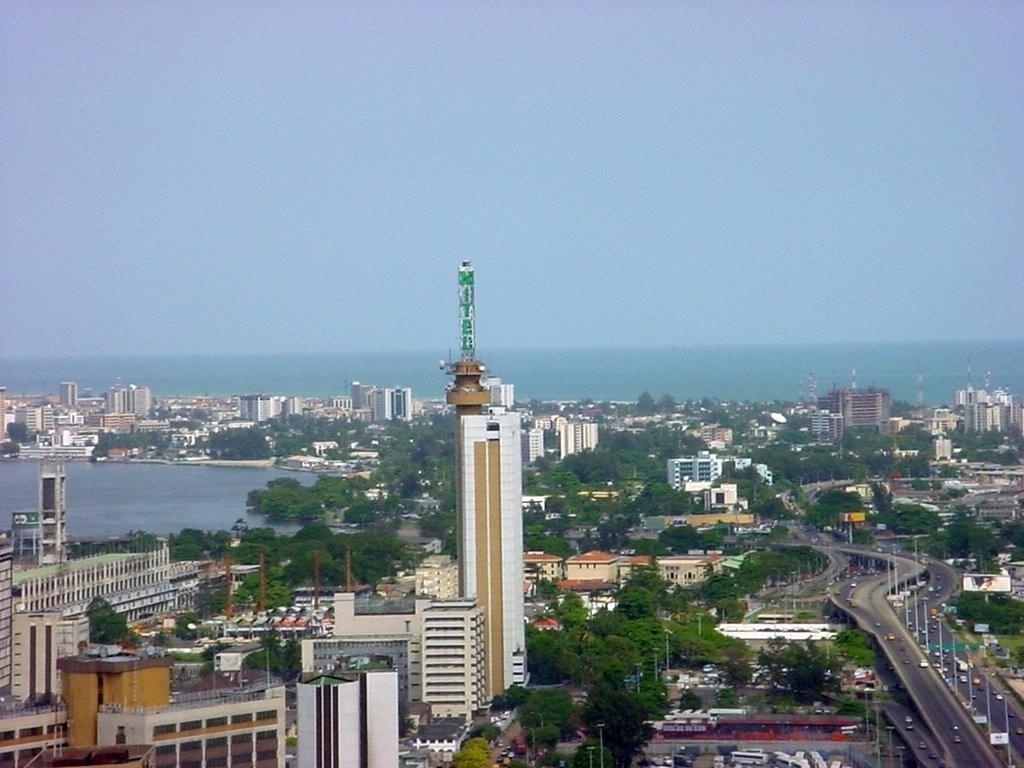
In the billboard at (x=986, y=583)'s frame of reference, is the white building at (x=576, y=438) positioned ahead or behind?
behind

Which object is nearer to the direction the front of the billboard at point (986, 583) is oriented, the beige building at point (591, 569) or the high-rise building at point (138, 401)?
the beige building

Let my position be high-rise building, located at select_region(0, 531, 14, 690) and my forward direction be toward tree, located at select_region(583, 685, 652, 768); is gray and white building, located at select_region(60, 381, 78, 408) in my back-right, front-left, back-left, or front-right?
back-left

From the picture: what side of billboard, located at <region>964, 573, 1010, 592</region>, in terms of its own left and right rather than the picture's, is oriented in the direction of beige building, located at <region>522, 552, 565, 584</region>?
right

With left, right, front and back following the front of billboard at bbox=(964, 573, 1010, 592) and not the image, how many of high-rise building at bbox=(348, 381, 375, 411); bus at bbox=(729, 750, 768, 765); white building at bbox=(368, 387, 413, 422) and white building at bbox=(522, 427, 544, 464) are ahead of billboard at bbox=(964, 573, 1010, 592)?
1

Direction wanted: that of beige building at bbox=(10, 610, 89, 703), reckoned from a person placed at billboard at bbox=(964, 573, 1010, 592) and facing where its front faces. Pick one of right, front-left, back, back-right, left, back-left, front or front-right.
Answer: front-right

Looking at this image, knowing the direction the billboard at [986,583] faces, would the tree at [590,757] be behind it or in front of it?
in front

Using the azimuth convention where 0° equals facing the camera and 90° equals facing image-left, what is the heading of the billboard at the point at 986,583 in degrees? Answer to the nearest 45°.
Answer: approximately 0°

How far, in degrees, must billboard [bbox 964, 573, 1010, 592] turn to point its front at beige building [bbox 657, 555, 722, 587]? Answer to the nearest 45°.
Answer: approximately 90° to its right

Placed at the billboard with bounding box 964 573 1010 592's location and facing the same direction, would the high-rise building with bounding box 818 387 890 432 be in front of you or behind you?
behind

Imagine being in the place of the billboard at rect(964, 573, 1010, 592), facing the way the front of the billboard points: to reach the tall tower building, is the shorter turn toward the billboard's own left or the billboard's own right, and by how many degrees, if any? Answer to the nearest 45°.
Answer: approximately 45° to the billboard's own right

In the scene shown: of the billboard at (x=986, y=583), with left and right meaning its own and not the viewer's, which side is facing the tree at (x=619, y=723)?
front

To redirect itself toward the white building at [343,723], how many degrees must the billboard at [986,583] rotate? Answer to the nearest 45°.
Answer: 0° — it already faces it

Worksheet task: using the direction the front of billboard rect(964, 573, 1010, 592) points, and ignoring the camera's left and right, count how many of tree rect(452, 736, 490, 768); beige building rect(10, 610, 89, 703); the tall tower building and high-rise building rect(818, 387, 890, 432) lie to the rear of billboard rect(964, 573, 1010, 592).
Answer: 1

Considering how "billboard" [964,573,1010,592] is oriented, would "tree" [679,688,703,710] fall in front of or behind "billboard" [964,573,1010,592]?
in front
